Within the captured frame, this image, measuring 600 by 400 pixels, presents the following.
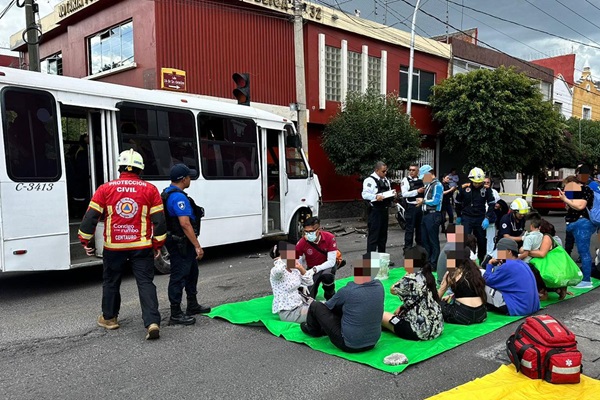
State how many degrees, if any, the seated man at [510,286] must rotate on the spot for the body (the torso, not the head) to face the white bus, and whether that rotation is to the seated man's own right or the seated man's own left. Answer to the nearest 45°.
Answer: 0° — they already face it

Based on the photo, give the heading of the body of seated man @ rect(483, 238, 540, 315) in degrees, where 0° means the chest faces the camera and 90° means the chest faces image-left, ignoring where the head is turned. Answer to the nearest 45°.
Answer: approximately 90°

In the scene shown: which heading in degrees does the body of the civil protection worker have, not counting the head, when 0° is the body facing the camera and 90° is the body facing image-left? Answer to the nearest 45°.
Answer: approximately 180°

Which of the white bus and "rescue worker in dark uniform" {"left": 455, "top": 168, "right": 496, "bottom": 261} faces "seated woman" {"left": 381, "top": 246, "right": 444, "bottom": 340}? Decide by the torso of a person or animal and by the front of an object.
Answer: the rescue worker in dark uniform

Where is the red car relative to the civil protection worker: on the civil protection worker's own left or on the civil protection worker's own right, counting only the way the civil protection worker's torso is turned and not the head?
on the civil protection worker's own right

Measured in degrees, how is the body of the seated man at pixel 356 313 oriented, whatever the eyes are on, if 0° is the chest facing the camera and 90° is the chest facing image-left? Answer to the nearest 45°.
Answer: approximately 135°

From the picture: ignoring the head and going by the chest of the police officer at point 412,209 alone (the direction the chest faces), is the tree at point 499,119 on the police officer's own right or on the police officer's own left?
on the police officer's own left

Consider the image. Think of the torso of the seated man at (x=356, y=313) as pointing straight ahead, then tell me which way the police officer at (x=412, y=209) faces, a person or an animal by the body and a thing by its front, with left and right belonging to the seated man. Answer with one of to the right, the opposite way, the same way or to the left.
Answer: the opposite way

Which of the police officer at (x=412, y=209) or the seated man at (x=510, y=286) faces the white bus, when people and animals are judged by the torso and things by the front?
the seated man

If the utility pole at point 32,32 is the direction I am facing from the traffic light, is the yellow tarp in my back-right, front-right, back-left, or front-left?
back-left

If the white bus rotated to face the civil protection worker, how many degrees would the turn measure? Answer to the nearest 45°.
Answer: approximately 135° to its right

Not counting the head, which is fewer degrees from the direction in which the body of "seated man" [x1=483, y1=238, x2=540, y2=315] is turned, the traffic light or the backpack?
the traffic light

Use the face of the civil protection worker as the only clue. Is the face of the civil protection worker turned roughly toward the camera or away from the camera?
away from the camera

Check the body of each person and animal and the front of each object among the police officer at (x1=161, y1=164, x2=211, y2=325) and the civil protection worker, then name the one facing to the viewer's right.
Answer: the police officer

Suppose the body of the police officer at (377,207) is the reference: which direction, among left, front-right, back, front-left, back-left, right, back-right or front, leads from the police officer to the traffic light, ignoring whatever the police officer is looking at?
back

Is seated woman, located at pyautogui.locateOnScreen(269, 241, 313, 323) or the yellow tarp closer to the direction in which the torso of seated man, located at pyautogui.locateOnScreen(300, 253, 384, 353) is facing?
the seated woman
